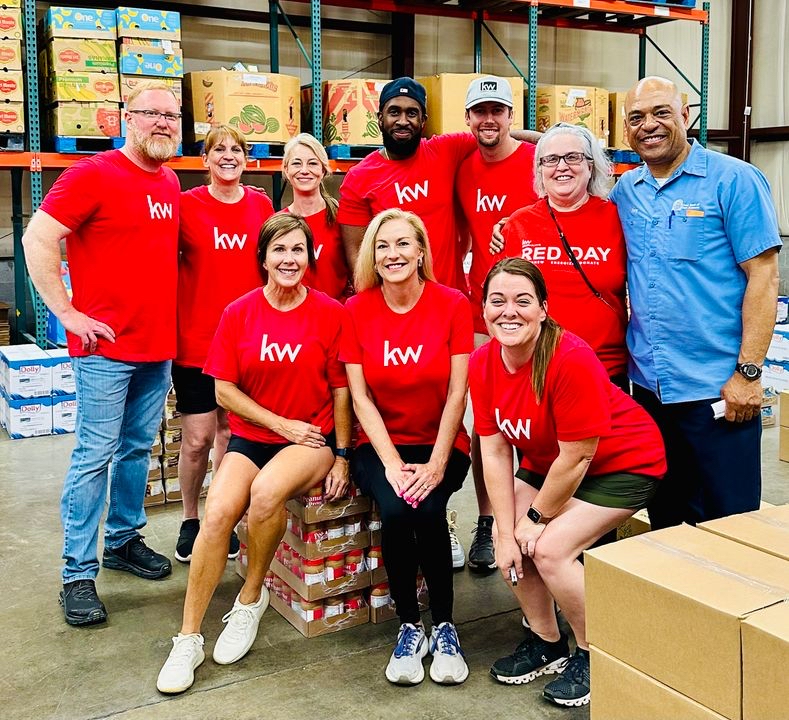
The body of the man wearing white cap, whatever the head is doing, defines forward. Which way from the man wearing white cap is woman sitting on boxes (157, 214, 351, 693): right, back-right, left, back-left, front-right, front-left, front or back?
front-right

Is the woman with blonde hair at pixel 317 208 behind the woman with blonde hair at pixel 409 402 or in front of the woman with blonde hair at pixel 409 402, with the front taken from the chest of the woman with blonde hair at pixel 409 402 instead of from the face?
behind

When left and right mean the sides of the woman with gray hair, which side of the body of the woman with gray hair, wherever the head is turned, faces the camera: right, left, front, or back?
front

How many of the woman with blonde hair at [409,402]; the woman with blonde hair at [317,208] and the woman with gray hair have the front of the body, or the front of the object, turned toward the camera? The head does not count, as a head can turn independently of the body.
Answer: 3

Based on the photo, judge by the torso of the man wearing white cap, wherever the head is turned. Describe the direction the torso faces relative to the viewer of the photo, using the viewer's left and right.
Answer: facing the viewer

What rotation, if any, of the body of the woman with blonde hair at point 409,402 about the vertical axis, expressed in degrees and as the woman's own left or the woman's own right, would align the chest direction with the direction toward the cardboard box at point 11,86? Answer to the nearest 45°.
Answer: approximately 135° to the woman's own right

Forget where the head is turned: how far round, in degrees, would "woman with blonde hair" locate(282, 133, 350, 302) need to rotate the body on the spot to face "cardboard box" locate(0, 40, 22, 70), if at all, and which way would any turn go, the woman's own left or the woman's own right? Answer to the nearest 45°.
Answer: approximately 135° to the woman's own right

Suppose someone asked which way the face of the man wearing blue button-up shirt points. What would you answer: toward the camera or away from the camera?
toward the camera

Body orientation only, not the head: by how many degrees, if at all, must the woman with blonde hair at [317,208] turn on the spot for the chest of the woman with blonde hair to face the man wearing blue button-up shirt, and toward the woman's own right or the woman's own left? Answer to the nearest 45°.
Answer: approximately 45° to the woman's own left

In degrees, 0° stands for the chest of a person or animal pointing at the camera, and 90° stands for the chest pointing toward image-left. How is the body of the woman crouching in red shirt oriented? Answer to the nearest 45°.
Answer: approximately 45°

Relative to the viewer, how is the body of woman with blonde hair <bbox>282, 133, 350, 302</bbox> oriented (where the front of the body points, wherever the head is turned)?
toward the camera

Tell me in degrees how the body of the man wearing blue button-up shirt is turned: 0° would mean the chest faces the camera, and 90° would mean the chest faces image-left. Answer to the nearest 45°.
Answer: approximately 45°
